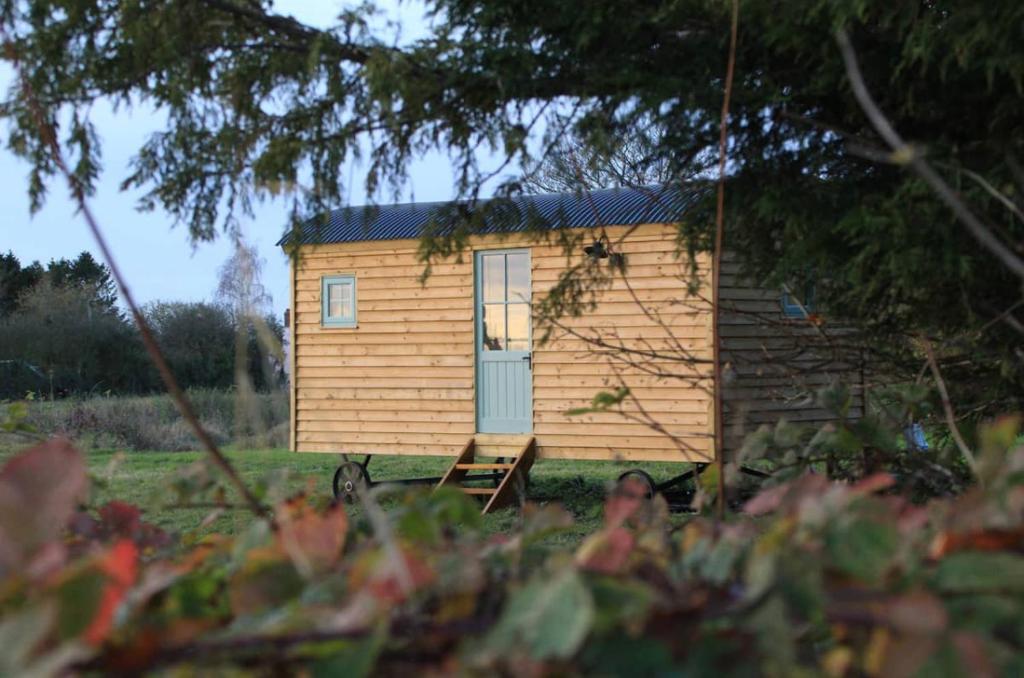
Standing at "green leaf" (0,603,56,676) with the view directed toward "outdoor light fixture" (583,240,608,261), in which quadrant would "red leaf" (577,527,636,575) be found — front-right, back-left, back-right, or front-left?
front-right

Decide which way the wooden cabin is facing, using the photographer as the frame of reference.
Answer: facing the viewer and to the left of the viewer

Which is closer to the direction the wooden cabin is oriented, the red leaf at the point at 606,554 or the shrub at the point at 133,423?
the red leaf

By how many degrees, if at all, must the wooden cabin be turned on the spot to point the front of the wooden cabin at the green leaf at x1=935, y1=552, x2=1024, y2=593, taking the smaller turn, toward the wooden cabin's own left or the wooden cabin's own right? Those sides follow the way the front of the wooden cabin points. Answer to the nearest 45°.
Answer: approximately 45° to the wooden cabin's own left

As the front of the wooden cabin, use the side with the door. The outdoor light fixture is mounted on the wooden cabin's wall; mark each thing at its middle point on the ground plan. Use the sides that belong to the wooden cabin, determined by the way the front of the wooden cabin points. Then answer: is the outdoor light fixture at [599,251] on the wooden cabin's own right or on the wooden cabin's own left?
on the wooden cabin's own left

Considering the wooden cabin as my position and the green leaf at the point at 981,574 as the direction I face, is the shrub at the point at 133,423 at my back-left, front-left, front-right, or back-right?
back-right

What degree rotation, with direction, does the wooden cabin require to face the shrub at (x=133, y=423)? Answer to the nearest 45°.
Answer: approximately 90° to its right

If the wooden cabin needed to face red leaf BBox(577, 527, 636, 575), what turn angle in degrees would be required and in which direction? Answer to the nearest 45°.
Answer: approximately 45° to its left
